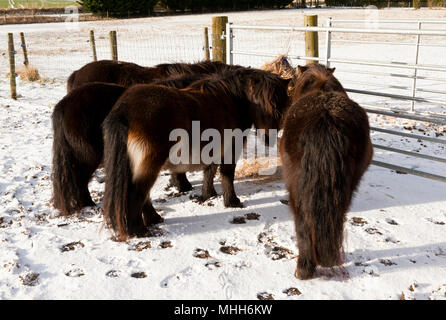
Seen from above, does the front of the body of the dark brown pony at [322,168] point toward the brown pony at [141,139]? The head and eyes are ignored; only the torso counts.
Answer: no

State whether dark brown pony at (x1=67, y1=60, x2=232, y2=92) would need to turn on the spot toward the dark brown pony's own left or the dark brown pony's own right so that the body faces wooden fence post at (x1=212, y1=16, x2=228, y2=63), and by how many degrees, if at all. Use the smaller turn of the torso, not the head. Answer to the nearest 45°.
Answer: approximately 45° to the dark brown pony's own left

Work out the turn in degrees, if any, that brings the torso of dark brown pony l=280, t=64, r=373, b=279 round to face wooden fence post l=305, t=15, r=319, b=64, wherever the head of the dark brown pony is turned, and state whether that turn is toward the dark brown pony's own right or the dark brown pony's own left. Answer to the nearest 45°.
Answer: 0° — it already faces it

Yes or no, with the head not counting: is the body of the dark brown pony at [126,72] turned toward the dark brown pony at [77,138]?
no

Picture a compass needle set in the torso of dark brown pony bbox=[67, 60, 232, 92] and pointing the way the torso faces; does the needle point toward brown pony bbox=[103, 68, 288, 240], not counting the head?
no

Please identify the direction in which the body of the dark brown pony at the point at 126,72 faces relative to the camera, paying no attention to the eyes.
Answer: to the viewer's right

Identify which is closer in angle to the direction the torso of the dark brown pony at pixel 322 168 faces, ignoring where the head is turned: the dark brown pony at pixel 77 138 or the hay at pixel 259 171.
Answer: the hay

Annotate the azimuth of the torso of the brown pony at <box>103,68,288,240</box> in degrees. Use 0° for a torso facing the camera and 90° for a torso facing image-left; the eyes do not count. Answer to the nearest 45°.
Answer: approximately 225°

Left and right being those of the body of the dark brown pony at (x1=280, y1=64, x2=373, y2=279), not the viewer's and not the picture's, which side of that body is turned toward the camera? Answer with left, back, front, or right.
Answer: back

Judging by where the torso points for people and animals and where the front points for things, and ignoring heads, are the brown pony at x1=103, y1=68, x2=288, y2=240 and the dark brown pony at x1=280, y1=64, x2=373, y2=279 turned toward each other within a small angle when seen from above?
no

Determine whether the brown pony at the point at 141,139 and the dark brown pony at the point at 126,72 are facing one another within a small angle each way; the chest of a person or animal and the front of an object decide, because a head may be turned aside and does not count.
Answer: no

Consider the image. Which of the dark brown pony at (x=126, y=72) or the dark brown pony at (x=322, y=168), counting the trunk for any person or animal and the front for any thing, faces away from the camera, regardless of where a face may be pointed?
the dark brown pony at (x=322, y=168)

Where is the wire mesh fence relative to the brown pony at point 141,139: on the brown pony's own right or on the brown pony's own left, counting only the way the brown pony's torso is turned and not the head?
on the brown pony's own left

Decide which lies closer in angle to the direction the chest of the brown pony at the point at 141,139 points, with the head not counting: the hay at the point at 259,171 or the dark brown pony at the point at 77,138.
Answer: the hay

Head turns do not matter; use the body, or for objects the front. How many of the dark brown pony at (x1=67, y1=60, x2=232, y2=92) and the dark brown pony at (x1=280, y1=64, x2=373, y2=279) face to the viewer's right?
1

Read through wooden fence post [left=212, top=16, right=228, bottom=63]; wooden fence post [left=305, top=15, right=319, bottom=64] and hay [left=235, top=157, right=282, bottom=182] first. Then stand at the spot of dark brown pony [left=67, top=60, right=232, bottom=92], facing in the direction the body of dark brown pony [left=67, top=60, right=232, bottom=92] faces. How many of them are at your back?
0
